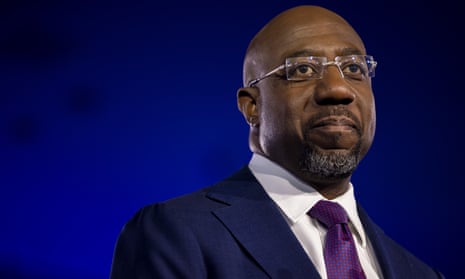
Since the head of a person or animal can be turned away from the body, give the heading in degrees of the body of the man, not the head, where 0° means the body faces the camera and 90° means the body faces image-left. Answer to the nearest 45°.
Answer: approximately 315°

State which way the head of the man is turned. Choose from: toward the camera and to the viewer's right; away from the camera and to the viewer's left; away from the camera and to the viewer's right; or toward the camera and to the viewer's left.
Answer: toward the camera and to the viewer's right
